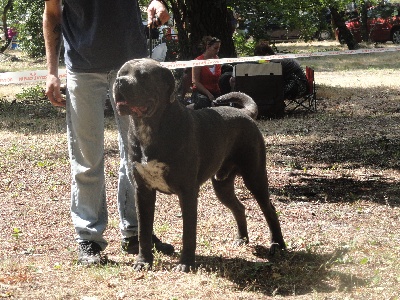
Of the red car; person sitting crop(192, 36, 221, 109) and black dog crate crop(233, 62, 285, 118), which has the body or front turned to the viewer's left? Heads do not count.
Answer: the red car

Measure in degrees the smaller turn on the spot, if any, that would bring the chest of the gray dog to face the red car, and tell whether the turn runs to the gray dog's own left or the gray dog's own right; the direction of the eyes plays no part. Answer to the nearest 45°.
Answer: approximately 135° to the gray dog's own right

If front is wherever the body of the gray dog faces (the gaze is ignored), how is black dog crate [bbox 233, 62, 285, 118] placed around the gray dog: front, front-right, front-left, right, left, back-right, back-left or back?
back-right

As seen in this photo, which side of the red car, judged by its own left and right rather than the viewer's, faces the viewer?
left

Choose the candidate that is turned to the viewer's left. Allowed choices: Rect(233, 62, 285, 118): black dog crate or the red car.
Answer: the red car

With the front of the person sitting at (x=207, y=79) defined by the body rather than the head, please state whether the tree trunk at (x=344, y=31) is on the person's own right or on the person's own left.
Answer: on the person's own left

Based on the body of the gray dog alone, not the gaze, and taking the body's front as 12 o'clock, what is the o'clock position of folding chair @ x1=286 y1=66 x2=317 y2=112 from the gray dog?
The folding chair is roughly at 5 o'clock from the gray dog.

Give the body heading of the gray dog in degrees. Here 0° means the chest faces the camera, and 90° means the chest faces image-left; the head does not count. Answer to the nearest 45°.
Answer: approximately 45°

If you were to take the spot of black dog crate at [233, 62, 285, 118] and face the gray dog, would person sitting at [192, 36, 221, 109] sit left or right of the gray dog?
right

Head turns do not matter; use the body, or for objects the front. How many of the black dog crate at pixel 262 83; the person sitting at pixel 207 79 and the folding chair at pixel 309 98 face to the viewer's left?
1

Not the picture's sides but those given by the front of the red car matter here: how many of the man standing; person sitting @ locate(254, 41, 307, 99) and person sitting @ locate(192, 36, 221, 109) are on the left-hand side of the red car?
3

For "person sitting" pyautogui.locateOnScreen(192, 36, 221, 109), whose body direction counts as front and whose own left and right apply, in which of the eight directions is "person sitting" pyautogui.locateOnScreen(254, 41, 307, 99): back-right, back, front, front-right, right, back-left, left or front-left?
left
